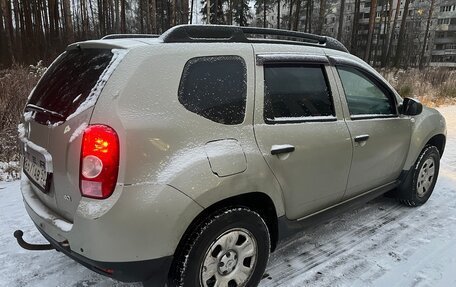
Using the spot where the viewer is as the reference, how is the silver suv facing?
facing away from the viewer and to the right of the viewer
